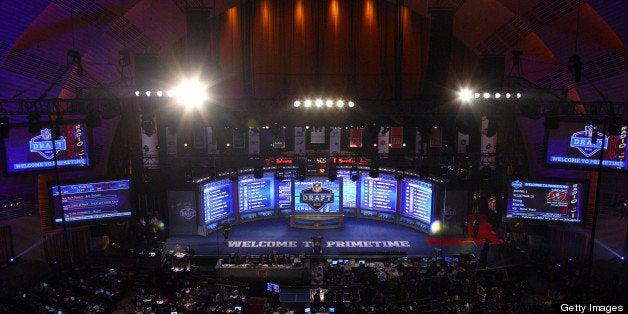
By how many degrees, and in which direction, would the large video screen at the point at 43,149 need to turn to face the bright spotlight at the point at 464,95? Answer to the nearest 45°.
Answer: approximately 45° to its left

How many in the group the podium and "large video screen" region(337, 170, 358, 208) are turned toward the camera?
2

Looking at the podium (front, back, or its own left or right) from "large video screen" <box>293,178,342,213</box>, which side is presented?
back

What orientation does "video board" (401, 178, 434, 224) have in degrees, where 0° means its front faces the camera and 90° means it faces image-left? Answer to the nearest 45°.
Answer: approximately 45°
